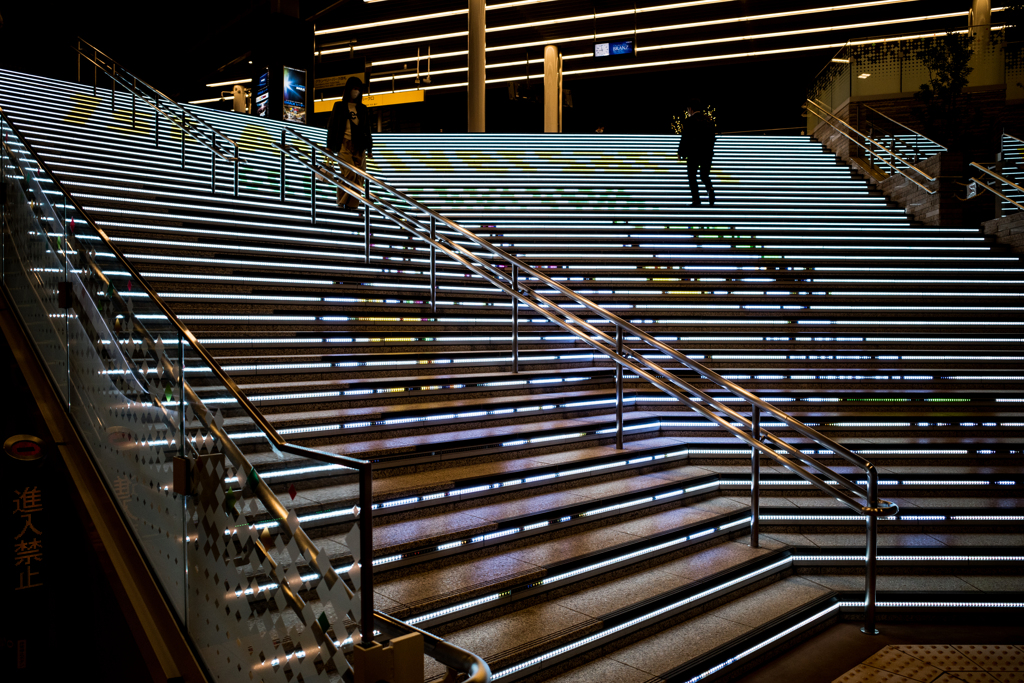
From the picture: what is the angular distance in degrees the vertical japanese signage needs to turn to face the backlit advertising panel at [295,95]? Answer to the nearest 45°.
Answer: approximately 135° to its left

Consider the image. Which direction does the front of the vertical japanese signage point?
toward the camera

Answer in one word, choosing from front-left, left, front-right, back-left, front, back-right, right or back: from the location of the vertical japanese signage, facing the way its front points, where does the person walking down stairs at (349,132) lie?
back-left

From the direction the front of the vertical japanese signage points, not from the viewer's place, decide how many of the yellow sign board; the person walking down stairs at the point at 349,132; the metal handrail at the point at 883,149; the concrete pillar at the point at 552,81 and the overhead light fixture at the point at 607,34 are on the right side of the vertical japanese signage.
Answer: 0

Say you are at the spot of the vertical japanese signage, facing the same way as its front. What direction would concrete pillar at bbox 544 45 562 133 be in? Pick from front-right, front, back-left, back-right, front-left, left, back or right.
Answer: back-left

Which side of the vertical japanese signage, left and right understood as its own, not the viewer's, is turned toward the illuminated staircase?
left

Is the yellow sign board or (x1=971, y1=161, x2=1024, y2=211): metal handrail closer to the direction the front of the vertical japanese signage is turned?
the metal handrail

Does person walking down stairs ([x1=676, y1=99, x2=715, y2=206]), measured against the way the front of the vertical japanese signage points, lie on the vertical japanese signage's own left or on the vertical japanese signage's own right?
on the vertical japanese signage's own left

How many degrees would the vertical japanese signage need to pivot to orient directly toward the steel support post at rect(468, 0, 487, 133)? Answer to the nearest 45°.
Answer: approximately 135° to its left

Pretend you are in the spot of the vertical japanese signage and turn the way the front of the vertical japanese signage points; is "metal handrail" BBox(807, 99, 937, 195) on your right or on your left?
on your left

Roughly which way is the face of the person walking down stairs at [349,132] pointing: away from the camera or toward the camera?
toward the camera

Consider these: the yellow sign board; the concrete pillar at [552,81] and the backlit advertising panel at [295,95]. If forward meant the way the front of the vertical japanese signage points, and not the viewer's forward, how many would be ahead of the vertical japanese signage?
0

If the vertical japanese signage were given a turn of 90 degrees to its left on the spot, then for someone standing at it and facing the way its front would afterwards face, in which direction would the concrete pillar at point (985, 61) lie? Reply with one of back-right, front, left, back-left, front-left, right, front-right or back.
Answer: front

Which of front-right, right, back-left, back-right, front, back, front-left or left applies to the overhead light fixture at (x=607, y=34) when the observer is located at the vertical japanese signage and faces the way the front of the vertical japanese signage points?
back-left

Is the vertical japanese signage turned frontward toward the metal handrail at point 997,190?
no

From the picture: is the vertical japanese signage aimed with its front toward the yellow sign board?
no

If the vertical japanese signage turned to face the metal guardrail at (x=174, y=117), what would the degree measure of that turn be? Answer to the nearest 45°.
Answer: approximately 180°
